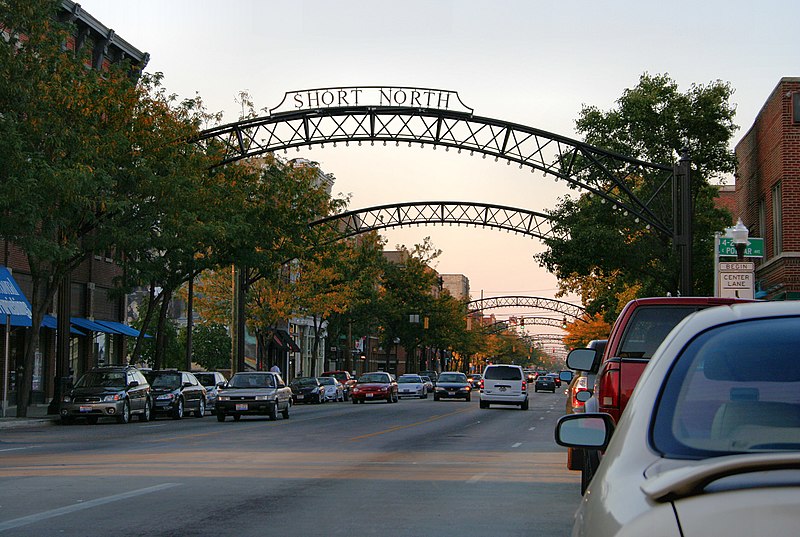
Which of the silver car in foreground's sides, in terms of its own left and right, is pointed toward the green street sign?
front

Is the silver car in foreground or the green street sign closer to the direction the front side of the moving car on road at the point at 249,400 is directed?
the silver car in foreground

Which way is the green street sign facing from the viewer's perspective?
toward the camera

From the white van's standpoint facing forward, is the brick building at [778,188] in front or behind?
behind

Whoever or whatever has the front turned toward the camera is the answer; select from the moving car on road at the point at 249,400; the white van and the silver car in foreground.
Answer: the moving car on road

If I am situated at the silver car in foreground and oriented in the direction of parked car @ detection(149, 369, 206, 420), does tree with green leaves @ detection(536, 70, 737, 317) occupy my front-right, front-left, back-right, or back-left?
front-right

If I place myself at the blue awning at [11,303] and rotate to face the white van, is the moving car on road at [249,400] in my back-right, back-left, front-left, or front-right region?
front-right

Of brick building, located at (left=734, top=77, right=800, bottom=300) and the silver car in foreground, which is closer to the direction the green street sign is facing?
the silver car in foreground

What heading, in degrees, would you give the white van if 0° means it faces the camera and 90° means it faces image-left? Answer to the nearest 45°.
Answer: approximately 180°

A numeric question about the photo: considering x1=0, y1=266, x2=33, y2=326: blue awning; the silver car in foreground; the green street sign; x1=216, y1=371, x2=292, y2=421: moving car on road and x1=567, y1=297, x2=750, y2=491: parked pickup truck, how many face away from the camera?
2

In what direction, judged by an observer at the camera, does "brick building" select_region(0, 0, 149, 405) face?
facing the viewer and to the right of the viewer

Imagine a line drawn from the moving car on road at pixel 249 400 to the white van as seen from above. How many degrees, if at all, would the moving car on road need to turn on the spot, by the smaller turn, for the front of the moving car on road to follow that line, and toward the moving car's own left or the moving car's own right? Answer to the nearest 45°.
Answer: approximately 135° to the moving car's own left

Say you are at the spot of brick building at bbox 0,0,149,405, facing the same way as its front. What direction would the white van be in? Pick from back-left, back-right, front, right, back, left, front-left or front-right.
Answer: front-left

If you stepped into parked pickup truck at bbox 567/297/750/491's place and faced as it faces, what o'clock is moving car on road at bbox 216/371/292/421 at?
The moving car on road is roughly at 11 o'clock from the parked pickup truck.

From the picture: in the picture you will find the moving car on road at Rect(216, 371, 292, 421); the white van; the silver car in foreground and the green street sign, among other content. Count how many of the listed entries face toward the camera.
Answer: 2

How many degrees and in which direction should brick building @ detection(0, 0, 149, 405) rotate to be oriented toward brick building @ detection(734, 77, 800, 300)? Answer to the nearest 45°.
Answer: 0° — it already faces it

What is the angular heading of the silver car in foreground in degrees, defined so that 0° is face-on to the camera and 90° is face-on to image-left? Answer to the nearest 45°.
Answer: approximately 180°

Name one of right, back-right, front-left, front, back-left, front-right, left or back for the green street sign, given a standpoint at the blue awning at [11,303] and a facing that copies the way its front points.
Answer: front

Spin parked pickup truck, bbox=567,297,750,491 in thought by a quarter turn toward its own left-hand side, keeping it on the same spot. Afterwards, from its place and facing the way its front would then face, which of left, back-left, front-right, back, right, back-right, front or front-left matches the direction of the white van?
right

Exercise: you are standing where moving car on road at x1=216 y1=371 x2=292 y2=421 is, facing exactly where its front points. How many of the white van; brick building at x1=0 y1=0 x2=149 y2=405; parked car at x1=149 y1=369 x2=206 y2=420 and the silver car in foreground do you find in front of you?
1

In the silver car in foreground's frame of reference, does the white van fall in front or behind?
in front
